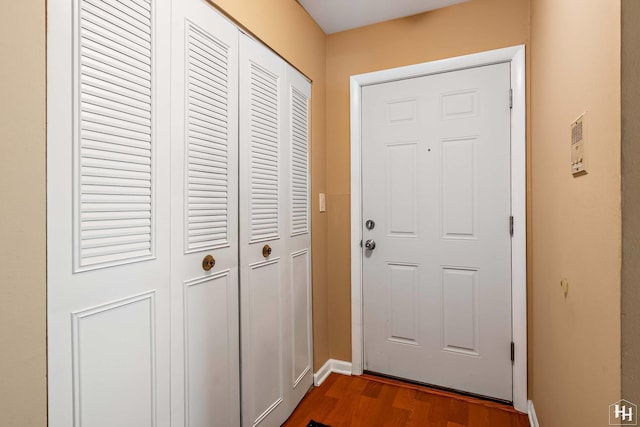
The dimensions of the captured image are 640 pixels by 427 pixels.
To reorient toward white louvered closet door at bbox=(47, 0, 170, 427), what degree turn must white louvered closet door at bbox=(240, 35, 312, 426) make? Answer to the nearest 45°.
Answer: approximately 90° to its right

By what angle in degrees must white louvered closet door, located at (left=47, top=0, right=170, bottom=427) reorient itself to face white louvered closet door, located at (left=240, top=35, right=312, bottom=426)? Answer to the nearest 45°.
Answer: approximately 90° to its left

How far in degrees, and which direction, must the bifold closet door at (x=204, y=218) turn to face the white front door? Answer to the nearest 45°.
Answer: approximately 45° to its left

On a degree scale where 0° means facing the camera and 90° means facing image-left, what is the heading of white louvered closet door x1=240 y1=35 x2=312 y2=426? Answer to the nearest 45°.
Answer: approximately 315°

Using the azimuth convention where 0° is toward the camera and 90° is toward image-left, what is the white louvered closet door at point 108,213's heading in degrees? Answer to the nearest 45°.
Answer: approximately 315°

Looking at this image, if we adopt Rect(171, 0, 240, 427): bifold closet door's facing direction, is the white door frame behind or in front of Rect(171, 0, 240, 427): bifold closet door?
in front

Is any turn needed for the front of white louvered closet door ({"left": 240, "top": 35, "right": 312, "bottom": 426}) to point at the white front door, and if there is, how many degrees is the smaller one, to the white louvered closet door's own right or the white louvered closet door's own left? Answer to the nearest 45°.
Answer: approximately 45° to the white louvered closet door's own left

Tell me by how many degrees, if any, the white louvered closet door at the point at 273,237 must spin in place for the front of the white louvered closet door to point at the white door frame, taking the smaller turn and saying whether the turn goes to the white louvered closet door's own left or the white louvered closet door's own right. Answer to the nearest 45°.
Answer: approximately 45° to the white louvered closet door's own left
